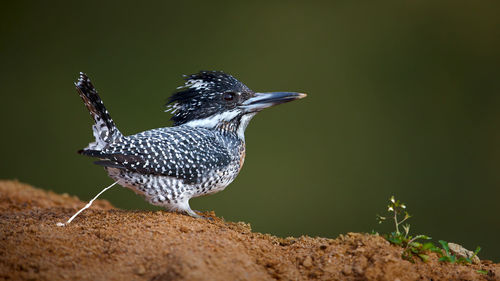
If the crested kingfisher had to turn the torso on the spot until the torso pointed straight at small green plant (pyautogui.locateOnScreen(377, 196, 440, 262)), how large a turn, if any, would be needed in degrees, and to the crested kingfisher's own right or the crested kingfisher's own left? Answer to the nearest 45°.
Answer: approximately 45° to the crested kingfisher's own right

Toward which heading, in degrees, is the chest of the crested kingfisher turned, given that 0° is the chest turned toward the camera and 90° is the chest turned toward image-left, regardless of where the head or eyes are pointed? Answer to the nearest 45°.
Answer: approximately 270°

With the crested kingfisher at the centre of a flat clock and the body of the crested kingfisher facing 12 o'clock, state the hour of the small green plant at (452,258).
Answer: The small green plant is roughly at 1 o'clock from the crested kingfisher.
